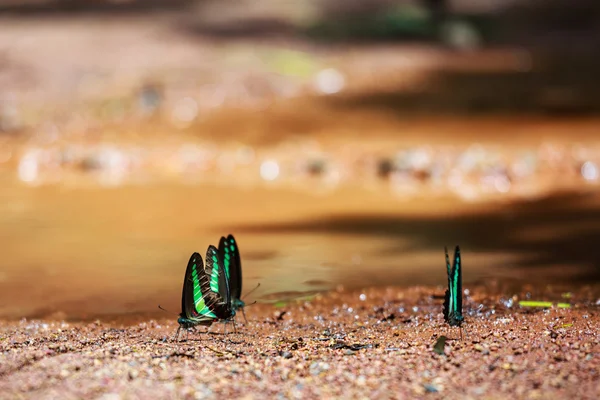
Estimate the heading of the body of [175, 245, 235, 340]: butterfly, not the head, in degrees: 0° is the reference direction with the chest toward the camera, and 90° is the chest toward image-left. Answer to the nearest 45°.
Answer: approximately 90°
